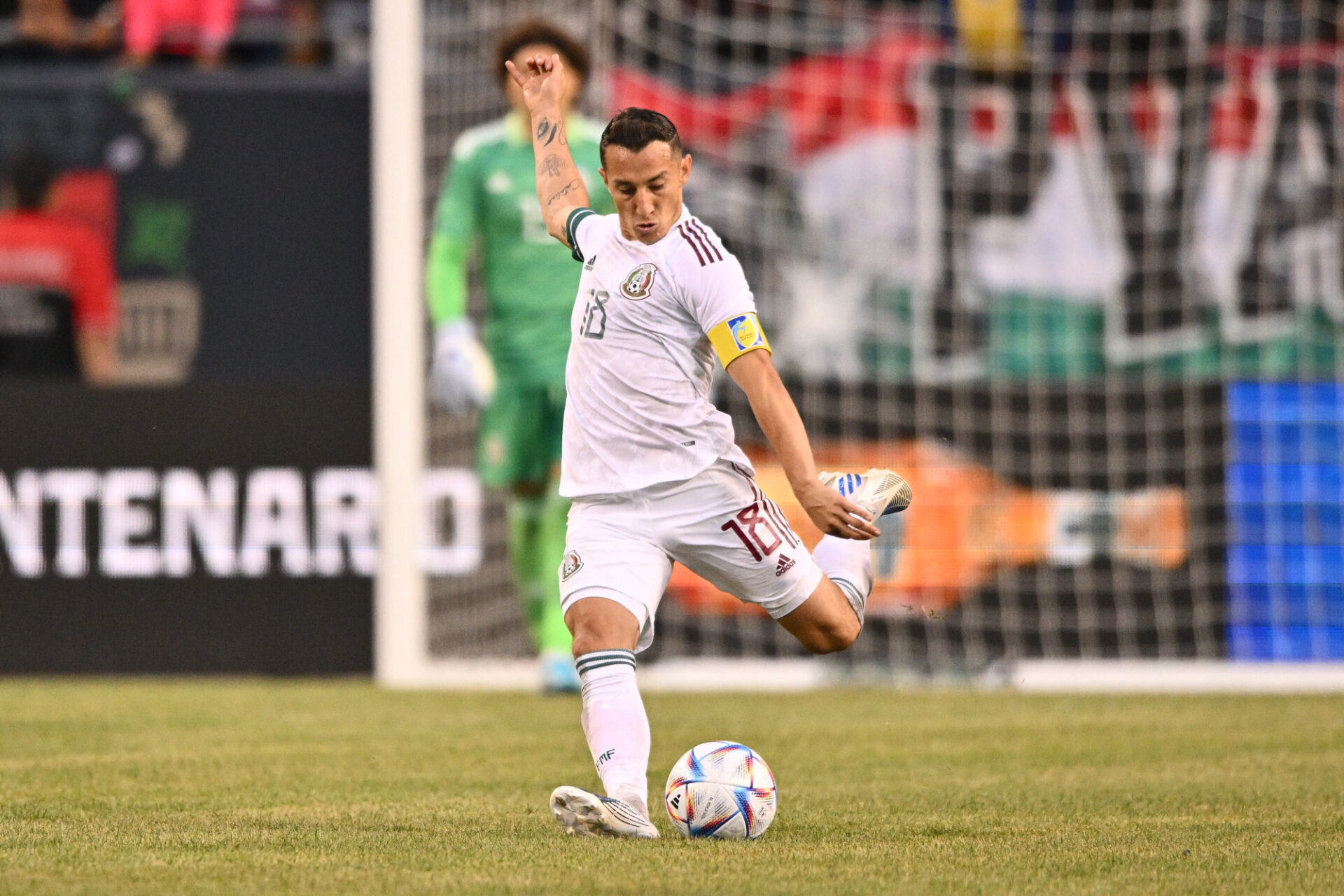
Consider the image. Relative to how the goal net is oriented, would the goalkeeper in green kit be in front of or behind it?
in front

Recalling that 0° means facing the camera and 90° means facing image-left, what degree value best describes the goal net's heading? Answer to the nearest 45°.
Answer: approximately 0°

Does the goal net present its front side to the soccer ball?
yes

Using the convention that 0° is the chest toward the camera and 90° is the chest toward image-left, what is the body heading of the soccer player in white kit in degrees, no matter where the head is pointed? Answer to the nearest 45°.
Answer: approximately 45°

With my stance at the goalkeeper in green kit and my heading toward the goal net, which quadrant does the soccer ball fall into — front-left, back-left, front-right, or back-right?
back-right

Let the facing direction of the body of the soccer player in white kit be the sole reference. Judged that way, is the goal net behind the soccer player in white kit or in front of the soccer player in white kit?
behind

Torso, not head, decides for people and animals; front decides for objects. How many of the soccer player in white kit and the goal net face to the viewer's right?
0
